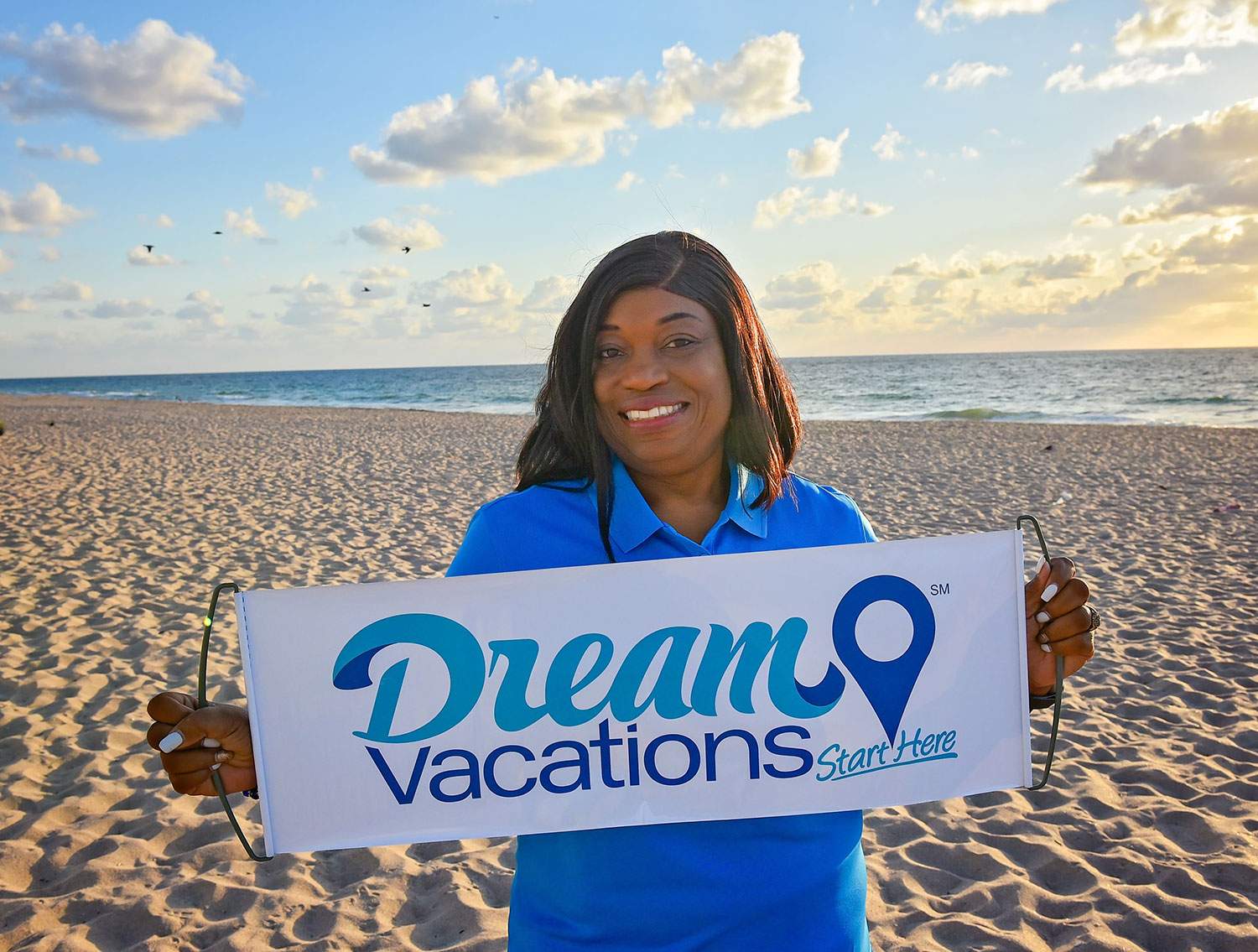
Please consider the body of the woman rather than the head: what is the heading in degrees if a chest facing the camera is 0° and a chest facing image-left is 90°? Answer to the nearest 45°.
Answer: approximately 0°
